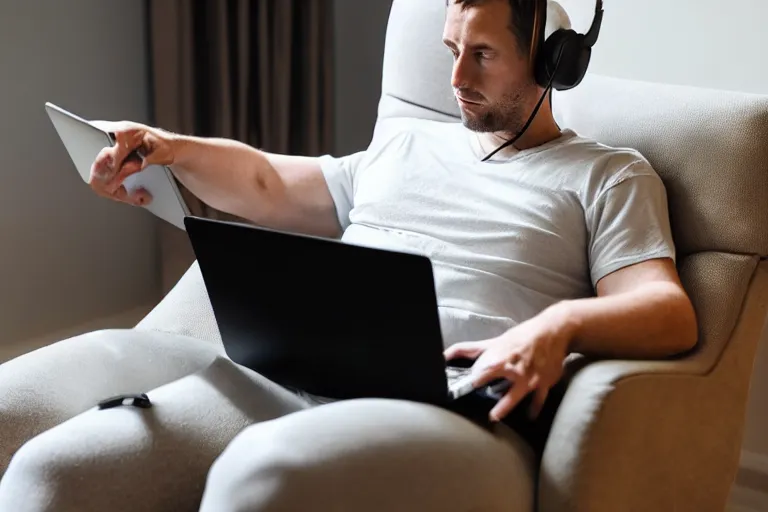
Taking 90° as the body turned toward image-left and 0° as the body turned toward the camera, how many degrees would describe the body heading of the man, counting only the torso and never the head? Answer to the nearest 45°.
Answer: approximately 45°

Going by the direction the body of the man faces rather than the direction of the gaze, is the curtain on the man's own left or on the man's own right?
on the man's own right

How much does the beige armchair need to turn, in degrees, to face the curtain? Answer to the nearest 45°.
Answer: approximately 90° to its right

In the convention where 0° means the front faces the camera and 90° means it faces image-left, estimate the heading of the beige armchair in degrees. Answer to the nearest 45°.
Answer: approximately 45°
